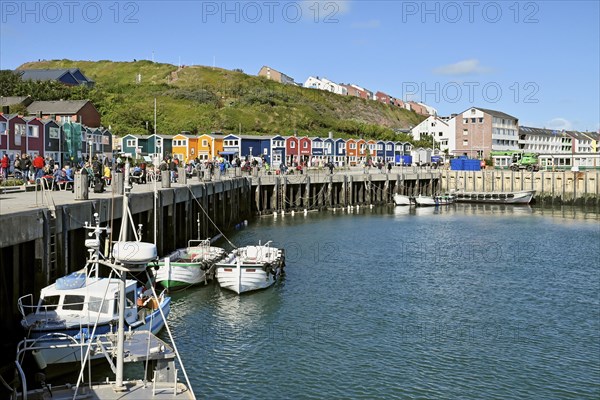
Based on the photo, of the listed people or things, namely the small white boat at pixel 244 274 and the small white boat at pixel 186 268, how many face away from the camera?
0

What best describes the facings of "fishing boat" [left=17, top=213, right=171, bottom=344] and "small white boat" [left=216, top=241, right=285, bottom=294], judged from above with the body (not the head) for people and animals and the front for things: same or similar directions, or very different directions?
same or similar directions

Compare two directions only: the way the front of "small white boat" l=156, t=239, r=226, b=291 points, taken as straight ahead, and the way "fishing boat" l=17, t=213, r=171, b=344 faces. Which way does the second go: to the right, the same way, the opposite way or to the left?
the same way

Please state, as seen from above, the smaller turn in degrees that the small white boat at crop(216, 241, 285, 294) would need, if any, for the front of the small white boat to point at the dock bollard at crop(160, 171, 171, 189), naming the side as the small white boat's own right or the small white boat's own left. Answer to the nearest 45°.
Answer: approximately 90° to the small white boat's own right

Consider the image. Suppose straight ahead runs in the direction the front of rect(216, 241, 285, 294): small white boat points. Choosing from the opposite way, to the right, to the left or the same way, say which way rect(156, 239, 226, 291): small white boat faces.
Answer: the same way

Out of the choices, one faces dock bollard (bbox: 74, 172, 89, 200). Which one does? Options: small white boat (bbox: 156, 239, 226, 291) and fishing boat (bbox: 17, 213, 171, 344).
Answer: the small white boat

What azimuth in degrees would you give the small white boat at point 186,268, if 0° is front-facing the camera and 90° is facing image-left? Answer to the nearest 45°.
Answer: approximately 45°
